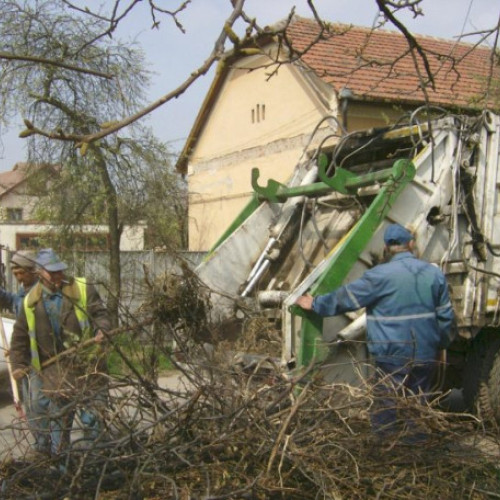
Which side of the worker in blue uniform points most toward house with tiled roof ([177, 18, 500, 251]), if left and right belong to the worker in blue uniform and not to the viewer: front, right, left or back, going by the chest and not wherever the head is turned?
front

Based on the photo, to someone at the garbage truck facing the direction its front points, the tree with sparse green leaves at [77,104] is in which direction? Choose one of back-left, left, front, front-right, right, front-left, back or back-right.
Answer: left

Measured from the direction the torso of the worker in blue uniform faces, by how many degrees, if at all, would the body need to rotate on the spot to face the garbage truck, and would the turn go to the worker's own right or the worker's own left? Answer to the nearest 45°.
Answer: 0° — they already face it

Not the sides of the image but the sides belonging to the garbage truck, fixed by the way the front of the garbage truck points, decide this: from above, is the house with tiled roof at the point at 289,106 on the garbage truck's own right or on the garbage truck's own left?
on the garbage truck's own left

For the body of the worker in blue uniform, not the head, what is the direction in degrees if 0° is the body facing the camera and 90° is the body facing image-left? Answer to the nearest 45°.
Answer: approximately 180°

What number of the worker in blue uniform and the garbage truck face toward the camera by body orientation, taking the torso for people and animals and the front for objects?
0

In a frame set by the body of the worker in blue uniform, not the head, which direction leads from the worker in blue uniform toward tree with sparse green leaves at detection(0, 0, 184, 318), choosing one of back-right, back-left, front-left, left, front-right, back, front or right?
front-left

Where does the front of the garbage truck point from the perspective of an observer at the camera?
facing away from the viewer and to the right of the viewer
